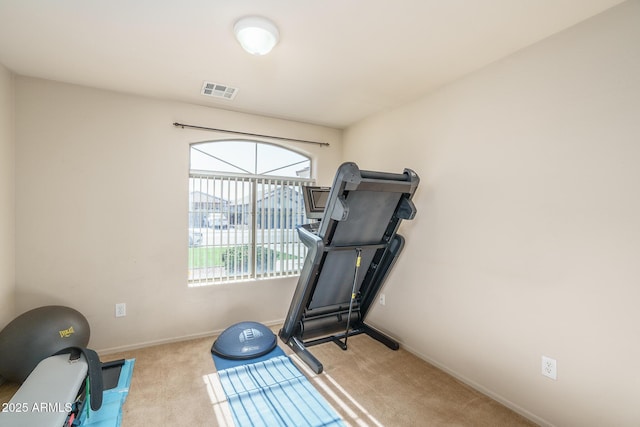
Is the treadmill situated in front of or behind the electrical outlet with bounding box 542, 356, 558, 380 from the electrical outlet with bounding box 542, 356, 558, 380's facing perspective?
in front

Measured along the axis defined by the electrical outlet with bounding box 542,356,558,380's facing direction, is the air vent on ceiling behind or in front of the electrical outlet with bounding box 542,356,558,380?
in front

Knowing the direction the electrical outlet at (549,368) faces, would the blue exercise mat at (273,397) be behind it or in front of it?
in front

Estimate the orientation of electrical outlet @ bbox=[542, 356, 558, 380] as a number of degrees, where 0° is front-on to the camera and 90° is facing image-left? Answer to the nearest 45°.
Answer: approximately 45°

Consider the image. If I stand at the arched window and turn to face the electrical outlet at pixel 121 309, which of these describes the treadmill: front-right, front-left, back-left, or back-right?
back-left
